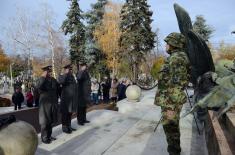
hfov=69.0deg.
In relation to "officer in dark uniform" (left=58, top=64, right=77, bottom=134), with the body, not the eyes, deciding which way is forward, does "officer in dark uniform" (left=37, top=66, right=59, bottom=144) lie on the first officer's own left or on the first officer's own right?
on the first officer's own right

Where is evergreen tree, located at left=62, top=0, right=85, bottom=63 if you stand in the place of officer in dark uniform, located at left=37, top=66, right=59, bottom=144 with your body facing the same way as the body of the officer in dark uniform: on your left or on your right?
on your left

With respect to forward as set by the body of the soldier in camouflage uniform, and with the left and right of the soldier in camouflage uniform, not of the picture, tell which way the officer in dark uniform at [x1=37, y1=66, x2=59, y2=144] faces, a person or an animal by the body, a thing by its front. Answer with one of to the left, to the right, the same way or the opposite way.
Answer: the opposite way

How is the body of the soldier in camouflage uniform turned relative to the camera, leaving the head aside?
to the viewer's left

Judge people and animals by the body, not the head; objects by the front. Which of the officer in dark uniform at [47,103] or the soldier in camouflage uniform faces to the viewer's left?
the soldier in camouflage uniform

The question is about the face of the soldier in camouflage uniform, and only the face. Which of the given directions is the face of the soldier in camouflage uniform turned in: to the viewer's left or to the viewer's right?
to the viewer's left

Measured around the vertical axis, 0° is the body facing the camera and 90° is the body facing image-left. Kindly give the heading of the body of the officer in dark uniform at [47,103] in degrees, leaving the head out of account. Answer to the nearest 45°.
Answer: approximately 315°

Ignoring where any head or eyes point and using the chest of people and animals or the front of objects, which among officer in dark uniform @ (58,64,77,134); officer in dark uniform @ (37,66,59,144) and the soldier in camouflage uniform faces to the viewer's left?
the soldier in camouflage uniform

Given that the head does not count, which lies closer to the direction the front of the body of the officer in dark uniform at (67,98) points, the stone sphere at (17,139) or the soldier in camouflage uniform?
the soldier in camouflage uniform

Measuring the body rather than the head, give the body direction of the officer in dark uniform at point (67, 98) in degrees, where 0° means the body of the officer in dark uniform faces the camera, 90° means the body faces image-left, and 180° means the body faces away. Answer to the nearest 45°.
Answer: approximately 315°
